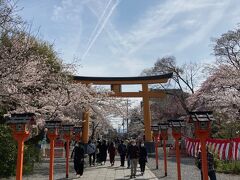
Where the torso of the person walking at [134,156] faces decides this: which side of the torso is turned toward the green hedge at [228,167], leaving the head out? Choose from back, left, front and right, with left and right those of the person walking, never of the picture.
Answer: left

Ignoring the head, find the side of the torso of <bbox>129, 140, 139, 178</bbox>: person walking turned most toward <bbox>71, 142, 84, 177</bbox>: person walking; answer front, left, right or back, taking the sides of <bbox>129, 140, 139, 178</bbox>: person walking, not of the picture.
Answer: right

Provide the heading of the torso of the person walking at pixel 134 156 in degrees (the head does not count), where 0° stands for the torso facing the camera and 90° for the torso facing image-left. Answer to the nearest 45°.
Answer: approximately 0°

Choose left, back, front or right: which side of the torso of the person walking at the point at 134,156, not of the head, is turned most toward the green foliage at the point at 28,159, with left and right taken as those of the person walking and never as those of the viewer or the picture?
right

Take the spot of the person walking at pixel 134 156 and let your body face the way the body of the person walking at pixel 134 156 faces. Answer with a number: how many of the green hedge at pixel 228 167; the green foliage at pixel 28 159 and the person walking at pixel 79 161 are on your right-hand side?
2

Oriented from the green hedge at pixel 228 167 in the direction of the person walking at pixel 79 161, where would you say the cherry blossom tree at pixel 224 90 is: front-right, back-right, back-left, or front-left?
back-right
